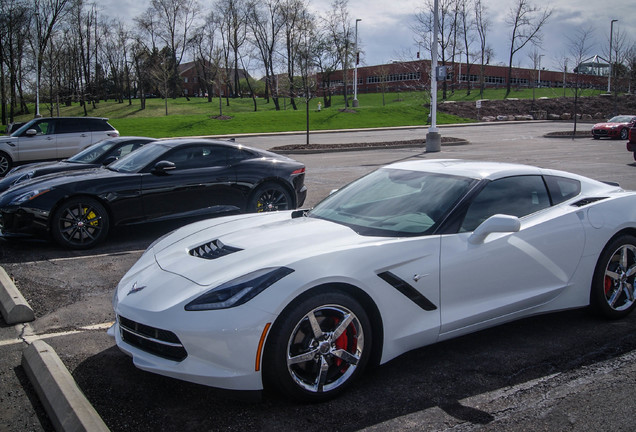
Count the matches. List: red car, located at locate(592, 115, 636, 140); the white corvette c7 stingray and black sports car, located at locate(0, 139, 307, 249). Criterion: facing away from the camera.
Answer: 0

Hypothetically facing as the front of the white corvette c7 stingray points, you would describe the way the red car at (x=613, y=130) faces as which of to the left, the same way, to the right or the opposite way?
the same way

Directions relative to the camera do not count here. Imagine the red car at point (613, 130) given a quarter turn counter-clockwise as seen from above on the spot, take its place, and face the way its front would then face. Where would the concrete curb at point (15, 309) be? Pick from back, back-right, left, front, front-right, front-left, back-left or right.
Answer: front-right

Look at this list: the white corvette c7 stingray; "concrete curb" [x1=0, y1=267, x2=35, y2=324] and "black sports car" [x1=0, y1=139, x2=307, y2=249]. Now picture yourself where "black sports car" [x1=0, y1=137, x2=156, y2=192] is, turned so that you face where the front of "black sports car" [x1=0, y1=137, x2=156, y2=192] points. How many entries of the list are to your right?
0

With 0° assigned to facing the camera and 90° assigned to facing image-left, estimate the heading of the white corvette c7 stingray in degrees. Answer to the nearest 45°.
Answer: approximately 45°

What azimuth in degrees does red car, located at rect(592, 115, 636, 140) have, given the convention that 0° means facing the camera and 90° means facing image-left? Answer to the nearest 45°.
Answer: approximately 45°

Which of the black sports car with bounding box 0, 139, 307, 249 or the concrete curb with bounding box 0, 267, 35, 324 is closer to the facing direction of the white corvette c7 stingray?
the concrete curb

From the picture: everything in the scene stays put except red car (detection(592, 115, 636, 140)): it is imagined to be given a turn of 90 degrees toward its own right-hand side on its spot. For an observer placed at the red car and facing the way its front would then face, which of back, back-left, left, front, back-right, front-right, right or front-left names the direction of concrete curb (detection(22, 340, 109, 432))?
back-left

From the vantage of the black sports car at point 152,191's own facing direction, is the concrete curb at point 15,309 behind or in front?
in front

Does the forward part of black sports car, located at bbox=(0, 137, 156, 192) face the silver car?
no

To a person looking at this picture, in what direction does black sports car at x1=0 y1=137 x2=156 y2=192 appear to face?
facing the viewer and to the left of the viewer

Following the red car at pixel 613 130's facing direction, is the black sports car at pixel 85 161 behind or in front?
in front

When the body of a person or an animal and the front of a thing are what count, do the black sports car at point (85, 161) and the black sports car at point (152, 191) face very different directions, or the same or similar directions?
same or similar directions

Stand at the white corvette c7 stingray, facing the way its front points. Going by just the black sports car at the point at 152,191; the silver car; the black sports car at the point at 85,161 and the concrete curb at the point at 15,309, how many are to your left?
0

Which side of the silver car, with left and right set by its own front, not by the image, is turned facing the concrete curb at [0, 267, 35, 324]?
left

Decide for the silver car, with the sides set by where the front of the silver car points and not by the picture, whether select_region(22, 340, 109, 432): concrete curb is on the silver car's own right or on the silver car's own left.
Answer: on the silver car's own left

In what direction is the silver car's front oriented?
to the viewer's left

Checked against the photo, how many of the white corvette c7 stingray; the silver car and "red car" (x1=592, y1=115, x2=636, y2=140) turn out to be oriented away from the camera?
0

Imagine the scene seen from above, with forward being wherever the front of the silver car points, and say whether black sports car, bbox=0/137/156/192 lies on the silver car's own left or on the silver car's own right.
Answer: on the silver car's own left

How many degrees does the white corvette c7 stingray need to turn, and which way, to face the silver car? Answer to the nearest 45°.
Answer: approximately 90° to its right

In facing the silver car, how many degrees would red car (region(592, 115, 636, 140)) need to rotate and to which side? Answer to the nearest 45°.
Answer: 0° — it already faces it
